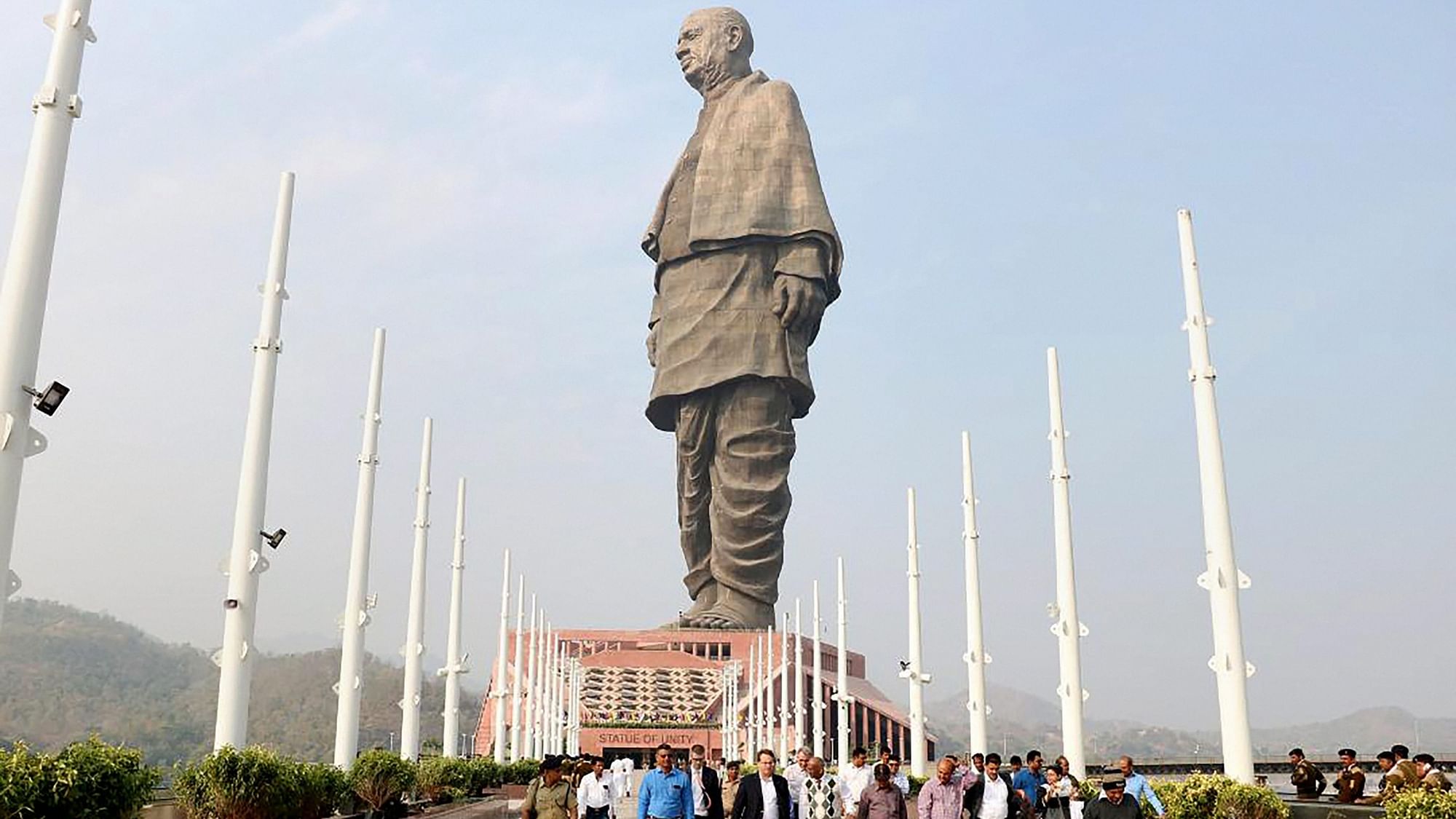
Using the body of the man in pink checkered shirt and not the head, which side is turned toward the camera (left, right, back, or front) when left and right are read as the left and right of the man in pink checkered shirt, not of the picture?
front

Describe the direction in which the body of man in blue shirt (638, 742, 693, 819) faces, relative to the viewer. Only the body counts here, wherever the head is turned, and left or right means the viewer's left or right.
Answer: facing the viewer

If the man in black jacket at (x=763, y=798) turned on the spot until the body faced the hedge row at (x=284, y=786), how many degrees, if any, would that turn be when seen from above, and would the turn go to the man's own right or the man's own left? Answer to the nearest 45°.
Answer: approximately 90° to the man's own right

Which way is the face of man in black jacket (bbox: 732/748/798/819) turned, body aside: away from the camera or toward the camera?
toward the camera

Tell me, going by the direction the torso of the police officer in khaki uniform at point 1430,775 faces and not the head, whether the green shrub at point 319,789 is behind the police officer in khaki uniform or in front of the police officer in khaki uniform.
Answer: in front

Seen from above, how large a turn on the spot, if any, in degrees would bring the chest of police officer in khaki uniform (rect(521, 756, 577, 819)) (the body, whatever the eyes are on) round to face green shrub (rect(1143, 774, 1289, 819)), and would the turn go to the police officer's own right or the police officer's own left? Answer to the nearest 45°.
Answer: approximately 90° to the police officer's own left

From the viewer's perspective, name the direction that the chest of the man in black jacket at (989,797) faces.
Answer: toward the camera

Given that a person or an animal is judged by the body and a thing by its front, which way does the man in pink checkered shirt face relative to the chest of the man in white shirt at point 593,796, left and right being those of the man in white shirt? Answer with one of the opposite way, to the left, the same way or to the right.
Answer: the same way

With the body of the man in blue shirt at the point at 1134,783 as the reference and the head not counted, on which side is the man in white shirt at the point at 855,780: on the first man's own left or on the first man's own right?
on the first man's own right

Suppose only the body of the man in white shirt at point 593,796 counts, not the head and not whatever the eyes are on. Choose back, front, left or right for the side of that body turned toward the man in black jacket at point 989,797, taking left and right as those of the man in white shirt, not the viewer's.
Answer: left

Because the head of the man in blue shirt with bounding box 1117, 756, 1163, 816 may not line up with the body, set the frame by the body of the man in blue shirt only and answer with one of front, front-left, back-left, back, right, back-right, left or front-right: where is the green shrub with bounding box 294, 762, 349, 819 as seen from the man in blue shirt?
front-right

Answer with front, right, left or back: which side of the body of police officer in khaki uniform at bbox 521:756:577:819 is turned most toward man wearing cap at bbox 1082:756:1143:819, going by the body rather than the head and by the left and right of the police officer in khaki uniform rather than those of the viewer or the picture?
left

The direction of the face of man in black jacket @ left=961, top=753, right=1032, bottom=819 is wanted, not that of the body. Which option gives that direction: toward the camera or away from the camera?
toward the camera

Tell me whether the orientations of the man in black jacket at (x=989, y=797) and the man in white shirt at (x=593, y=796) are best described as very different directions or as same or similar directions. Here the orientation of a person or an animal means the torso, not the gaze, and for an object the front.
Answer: same or similar directions

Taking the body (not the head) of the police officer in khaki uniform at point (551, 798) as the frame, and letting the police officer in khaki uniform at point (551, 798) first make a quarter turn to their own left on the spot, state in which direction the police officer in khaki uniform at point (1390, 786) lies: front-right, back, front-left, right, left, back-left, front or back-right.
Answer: front

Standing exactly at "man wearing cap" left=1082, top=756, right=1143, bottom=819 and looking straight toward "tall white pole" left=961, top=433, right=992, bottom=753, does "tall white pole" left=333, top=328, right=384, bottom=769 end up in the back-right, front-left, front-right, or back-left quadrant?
front-left

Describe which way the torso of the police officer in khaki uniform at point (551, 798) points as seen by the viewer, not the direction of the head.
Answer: toward the camera

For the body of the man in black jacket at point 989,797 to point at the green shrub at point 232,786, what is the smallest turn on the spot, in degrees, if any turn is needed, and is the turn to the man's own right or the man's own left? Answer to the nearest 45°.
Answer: approximately 90° to the man's own right
